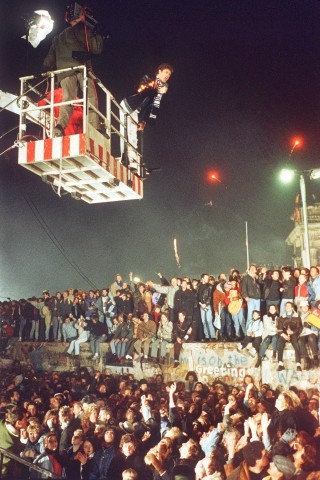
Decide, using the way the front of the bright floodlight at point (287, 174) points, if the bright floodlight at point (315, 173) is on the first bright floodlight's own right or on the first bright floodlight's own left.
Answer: on the first bright floodlight's own left

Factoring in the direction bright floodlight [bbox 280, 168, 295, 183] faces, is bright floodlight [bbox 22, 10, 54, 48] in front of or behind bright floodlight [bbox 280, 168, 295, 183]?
in front

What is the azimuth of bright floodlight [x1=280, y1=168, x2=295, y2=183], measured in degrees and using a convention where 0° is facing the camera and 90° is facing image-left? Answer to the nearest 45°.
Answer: approximately 0°
